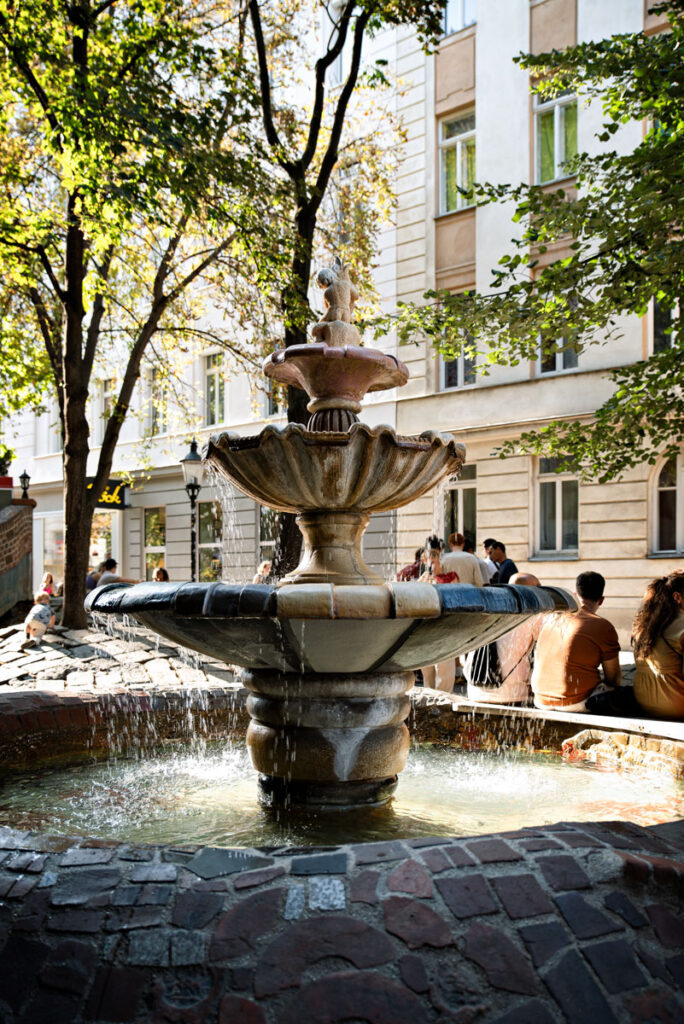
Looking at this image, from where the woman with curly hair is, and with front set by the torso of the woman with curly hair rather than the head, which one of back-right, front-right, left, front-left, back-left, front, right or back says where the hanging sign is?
left

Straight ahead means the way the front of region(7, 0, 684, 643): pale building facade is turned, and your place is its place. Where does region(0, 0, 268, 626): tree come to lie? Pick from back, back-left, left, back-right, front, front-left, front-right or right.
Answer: front

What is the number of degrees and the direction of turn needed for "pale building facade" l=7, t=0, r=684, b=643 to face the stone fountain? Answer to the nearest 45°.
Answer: approximately 45° to its left

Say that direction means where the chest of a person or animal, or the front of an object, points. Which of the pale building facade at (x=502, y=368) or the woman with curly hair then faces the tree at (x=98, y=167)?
the pale building facade

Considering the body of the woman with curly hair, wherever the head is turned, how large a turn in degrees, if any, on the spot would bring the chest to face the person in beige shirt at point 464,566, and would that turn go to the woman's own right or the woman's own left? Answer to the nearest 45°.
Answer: approximately 90° to the woman's own left

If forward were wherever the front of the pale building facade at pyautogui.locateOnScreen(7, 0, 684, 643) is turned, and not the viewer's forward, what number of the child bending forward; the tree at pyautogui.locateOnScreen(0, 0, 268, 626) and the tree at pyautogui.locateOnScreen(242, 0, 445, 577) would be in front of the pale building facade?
3

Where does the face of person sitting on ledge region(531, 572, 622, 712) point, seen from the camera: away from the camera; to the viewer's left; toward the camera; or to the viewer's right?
away from the camera

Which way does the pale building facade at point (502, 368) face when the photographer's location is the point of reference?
facing the viewer and to the left of the viewer
